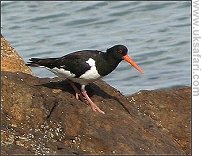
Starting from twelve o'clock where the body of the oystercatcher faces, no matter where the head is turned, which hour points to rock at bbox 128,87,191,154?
The rock is roughly at 12 o'clock from the oystercatcher.

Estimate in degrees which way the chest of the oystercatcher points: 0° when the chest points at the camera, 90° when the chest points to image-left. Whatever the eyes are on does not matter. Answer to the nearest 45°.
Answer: approximately 270°

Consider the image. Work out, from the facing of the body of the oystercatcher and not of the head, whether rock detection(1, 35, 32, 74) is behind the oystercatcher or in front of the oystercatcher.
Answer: behind
